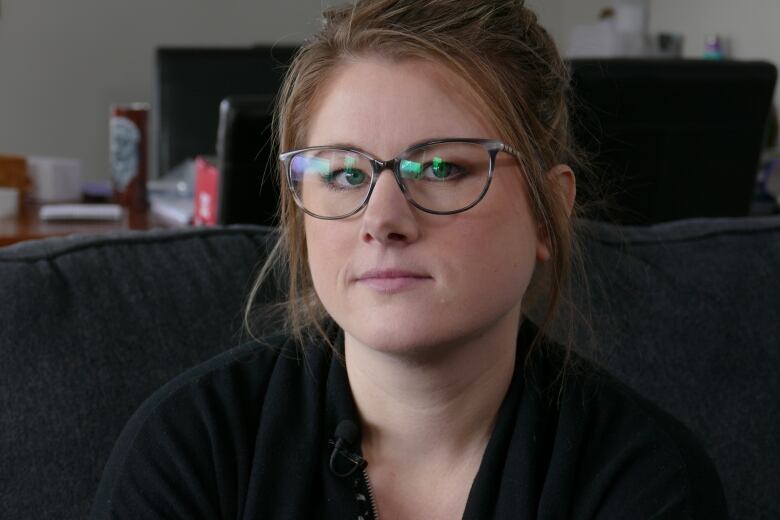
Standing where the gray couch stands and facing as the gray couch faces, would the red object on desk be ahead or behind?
behind

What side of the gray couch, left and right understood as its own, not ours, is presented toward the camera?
front

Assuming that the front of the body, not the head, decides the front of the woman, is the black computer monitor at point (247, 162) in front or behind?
behind

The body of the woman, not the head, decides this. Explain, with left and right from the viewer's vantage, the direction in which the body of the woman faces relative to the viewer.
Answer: facing the viewer
